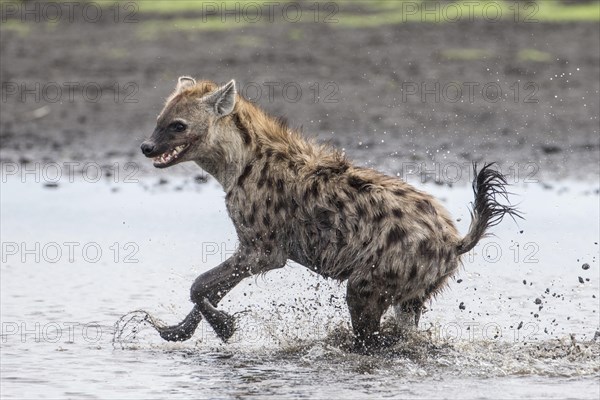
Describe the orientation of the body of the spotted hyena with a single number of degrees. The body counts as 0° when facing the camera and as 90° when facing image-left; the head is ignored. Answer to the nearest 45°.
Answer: approximately 90°
